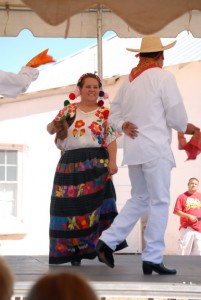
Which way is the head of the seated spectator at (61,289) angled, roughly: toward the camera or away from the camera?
away from the camera

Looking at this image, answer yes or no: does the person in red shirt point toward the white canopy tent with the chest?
yes

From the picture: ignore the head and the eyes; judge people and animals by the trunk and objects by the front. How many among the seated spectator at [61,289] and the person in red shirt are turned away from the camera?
1

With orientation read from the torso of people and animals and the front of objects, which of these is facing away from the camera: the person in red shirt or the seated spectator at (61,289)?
the seated spectator

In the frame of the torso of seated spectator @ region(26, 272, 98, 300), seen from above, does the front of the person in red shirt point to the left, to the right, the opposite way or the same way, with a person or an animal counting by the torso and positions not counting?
the opposite way

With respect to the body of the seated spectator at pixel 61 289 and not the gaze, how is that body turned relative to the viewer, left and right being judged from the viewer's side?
facing away from the viewer

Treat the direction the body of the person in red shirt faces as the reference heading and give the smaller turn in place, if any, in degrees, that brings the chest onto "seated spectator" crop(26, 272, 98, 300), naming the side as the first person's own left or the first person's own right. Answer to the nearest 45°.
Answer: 0° — they already face them

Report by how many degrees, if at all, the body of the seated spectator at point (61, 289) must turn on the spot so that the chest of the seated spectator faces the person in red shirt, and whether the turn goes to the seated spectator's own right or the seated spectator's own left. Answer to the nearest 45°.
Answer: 0° — they already face them
